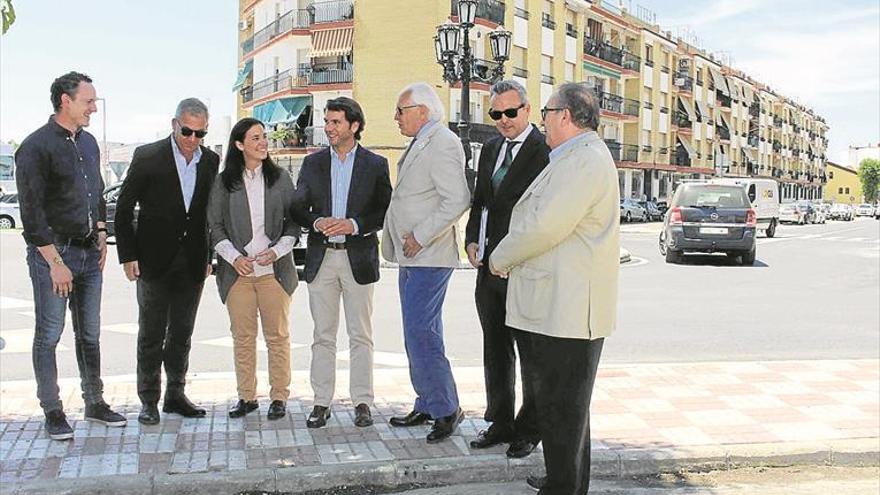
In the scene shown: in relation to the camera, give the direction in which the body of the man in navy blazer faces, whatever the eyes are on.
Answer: toward the camera

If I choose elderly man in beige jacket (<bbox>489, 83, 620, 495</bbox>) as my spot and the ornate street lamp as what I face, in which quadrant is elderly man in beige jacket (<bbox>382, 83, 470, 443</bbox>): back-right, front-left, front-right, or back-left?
front-left

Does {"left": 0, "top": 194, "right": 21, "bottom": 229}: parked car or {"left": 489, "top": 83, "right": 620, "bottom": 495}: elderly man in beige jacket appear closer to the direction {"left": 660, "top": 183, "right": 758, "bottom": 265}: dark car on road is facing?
the parked car

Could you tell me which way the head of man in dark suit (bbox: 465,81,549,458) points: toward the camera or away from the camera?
toward the camera

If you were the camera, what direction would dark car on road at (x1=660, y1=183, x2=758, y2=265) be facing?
facing away from the viewer

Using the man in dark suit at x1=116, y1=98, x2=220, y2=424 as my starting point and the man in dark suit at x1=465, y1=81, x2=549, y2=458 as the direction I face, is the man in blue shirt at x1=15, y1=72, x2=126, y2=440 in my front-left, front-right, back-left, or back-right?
back-right

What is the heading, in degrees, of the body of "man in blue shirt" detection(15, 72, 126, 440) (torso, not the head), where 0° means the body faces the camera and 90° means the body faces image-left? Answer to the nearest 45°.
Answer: approximately 315°

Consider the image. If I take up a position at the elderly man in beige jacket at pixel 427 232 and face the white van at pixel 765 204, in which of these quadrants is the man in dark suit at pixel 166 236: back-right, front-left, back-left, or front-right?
back-left

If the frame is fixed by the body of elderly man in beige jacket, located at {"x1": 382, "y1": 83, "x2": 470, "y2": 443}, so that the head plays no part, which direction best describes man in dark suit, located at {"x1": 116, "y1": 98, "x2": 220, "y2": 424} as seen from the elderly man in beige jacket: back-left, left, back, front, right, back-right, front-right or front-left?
front-right

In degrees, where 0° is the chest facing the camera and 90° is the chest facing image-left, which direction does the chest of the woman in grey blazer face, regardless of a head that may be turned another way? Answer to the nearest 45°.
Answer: approximately 0°

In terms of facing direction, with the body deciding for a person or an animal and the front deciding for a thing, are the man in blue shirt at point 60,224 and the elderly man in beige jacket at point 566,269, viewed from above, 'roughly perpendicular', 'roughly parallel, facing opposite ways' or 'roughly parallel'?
roughly parallel, facing opposite ways

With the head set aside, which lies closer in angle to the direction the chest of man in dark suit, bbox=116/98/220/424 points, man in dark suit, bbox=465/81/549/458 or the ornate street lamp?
the man in dark suit

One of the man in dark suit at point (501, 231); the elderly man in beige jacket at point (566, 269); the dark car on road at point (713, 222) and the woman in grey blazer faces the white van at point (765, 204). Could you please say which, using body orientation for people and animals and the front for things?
the dark car on road at point (713, 222)

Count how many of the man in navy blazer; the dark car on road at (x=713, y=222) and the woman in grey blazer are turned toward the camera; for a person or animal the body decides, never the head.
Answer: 2

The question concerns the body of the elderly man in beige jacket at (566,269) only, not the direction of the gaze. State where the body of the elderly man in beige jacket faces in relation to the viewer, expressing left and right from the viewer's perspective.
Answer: facing to the left of the viewer

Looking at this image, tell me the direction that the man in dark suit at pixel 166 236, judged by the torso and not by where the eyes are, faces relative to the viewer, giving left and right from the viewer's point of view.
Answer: facing the viewer and to the right of the viewer

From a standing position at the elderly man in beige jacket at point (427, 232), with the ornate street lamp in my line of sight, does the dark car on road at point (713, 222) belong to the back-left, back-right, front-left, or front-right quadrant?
front-right
